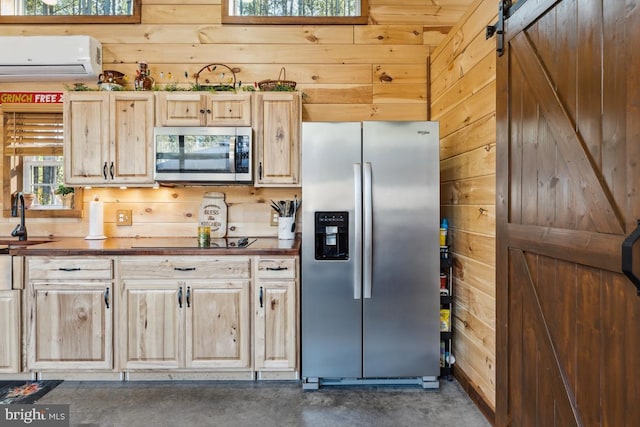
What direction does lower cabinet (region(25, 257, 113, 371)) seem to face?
toward the camera

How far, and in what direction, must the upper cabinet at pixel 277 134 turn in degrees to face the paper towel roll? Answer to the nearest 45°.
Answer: approximately 90° to its right

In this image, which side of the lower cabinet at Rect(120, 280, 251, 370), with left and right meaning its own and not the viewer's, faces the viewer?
front

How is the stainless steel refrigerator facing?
toward the camera

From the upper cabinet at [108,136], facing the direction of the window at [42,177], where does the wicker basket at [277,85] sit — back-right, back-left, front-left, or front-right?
back-right

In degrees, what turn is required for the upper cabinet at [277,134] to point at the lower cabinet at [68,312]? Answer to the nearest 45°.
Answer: approximately 90° to its right

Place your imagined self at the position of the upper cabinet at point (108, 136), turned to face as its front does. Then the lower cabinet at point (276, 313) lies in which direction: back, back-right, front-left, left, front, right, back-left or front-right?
front-left
